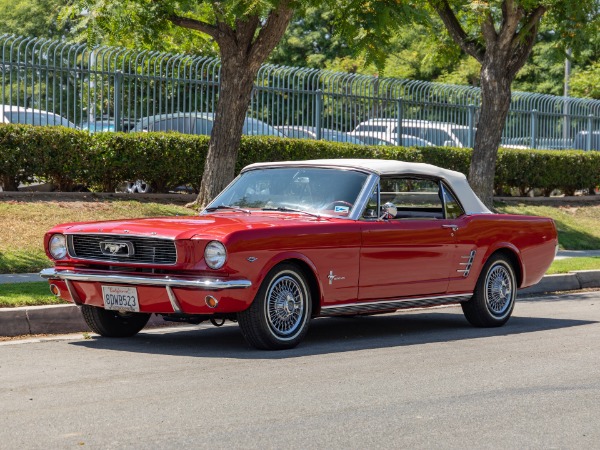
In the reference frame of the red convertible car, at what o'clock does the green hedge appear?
The green hedge is roughly at 4 o'clock from the red convertible car.

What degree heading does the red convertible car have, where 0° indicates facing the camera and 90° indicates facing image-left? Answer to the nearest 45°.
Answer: approximately 45°

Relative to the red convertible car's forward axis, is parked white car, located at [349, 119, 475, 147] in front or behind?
behind

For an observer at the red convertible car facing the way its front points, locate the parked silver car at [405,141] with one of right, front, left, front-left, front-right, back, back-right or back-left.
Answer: back-right

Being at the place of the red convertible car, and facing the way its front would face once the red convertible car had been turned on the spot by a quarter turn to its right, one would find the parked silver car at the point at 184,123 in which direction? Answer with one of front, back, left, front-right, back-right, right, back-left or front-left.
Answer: front-right

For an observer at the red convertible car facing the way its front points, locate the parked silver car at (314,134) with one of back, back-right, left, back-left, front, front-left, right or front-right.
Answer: back-right
